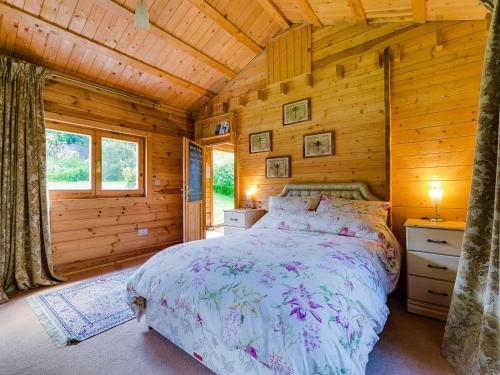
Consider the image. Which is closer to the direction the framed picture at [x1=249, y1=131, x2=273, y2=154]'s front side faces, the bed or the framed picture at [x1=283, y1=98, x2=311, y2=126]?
the bed

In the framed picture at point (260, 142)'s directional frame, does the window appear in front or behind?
in front

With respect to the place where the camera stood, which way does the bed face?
facing the viewer and to the left of the viewer

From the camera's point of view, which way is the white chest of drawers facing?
toward the camera

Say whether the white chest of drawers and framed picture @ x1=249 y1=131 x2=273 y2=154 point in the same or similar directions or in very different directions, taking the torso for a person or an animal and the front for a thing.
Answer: same or similar directions

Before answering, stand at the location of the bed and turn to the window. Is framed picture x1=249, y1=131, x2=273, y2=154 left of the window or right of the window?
right

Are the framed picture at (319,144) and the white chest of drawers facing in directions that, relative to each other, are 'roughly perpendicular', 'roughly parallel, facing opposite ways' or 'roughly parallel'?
roughly parallel

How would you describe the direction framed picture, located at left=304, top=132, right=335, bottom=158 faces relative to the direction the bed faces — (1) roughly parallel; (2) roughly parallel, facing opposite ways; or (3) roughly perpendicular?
roughly parallel

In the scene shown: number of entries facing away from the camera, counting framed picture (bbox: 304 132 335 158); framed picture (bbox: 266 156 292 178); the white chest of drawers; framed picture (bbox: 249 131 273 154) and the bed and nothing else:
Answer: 0

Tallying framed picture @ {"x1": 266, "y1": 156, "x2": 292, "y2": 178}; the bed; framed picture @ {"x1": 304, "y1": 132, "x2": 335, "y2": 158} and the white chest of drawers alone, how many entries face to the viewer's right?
0

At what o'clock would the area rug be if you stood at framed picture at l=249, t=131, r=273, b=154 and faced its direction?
The area rug is roughly at 12 o'clock from the framed picture.

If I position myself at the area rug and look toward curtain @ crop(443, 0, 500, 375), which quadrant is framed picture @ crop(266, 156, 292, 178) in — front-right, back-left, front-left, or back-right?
front-left

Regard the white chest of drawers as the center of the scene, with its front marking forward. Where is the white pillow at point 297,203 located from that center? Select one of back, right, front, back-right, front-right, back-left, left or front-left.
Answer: right

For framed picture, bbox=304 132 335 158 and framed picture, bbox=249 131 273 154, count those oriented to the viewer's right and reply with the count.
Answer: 0
